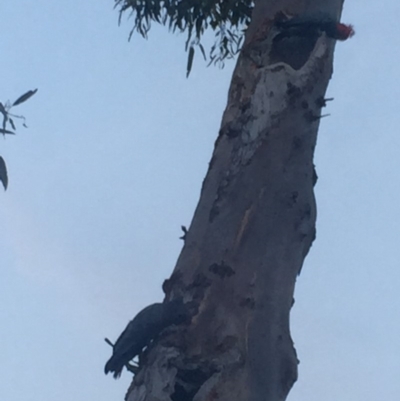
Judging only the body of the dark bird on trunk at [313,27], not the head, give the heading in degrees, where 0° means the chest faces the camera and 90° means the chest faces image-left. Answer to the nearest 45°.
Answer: approximately 270°

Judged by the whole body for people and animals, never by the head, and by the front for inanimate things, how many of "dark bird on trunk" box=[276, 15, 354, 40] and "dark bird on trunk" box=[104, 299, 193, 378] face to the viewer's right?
2

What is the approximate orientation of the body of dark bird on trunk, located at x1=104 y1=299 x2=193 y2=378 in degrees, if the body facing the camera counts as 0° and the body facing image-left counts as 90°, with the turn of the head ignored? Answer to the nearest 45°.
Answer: approximately 270°
